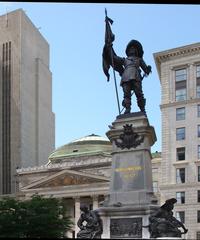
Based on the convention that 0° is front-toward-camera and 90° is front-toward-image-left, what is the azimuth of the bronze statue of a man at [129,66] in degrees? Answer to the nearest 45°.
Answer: approximately 0°

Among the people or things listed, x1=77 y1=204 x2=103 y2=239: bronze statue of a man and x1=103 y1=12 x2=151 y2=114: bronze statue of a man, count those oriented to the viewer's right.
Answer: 0

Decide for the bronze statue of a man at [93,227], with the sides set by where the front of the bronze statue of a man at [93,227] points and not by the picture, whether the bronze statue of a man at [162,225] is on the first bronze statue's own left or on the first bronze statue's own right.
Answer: on the first bronze statue's own left

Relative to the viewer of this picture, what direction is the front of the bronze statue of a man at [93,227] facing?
facing the viewer and to the left of the viewer
